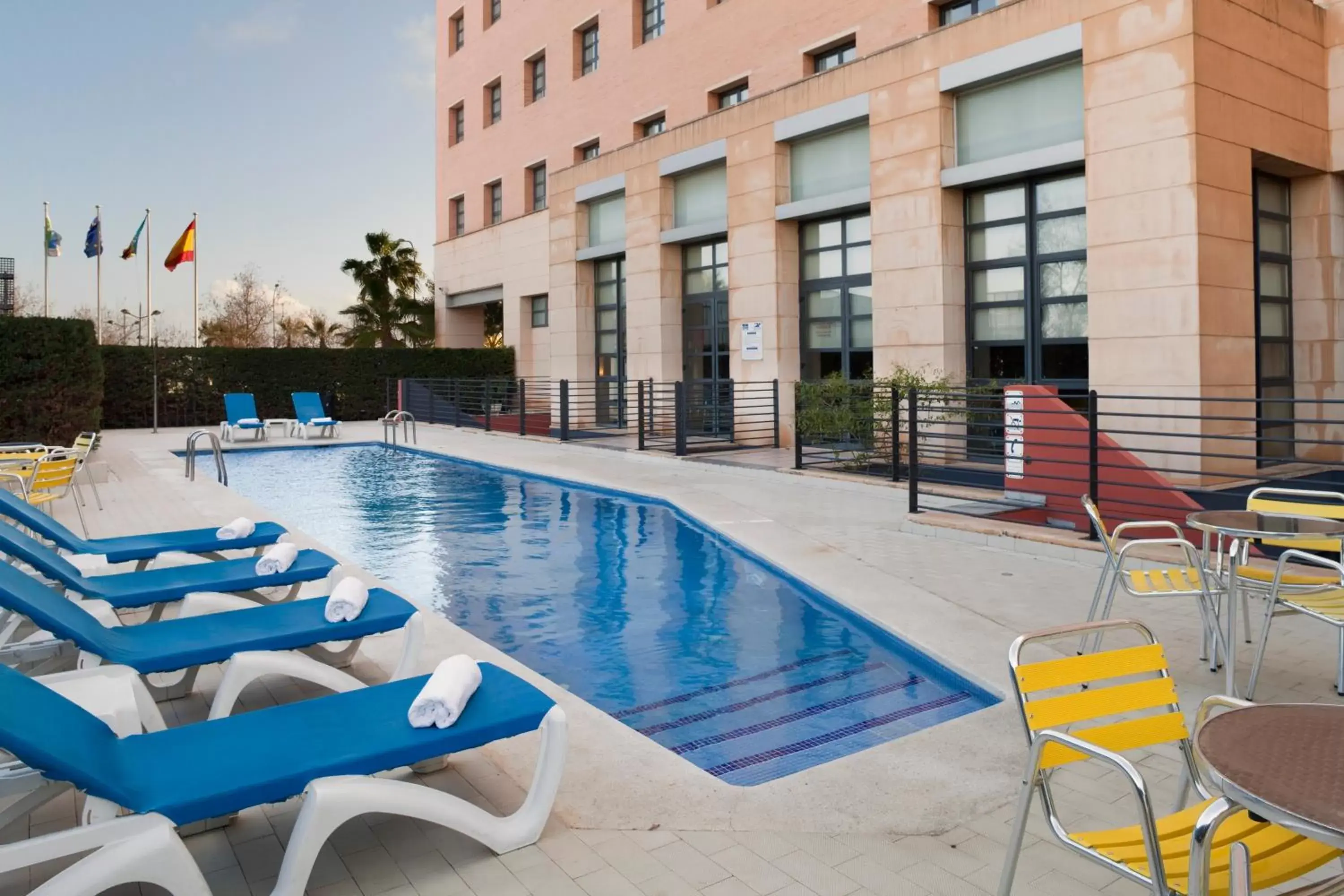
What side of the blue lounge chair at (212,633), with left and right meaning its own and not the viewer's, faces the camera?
right

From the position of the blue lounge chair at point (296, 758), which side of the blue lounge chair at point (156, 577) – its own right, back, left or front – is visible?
right

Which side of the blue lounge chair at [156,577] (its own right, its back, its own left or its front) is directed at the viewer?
right

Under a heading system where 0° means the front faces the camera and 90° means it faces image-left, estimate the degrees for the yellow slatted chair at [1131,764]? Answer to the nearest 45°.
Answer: approximately 315°

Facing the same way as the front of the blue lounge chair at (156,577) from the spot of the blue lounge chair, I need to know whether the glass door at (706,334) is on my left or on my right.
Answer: on my left

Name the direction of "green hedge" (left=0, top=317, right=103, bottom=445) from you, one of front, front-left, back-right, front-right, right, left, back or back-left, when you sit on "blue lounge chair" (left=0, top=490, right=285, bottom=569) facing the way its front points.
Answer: left

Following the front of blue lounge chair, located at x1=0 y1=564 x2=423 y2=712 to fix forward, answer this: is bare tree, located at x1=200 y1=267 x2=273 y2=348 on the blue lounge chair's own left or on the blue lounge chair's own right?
on the blue lounge chair's own left

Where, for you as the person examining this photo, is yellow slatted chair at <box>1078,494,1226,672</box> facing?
facing to the right of the viewer

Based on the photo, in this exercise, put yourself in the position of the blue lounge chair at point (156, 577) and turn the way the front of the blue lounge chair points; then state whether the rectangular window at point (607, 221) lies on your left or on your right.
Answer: on your left

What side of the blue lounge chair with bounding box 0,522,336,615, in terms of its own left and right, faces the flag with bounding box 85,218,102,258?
left
